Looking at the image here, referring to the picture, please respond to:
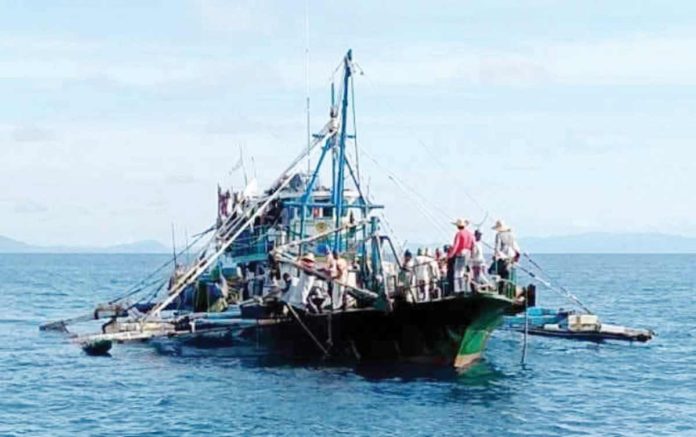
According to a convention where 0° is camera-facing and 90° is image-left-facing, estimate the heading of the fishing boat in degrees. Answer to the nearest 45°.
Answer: approximately 315°
